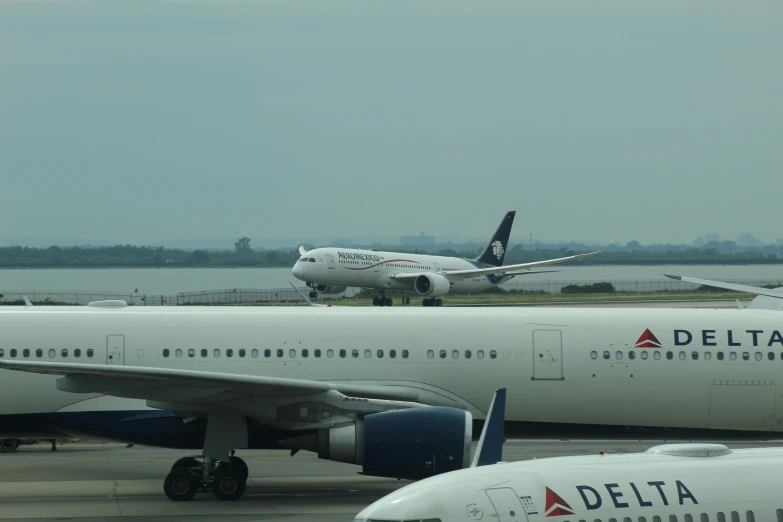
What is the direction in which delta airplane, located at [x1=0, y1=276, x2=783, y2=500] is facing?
to the viewer's right

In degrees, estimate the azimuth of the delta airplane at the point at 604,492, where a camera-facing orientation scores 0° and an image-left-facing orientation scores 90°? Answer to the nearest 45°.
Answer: approximately 90°

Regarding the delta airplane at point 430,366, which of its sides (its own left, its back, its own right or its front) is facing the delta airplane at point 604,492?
right

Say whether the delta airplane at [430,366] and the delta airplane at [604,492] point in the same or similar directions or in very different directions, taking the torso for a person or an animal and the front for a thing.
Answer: very different directions

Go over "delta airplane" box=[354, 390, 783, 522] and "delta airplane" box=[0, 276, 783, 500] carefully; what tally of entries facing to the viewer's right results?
1
